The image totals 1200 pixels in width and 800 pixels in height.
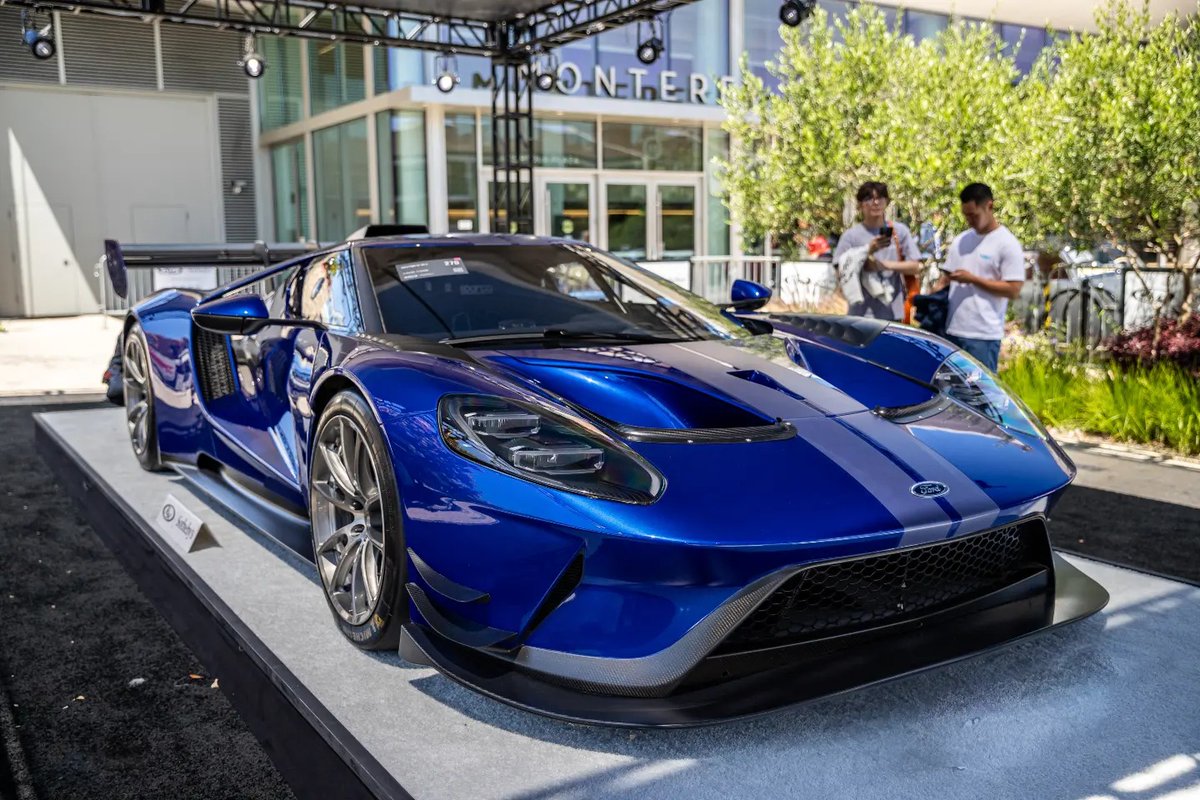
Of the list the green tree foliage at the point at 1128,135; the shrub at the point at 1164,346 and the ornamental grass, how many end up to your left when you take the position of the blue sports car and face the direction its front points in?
3

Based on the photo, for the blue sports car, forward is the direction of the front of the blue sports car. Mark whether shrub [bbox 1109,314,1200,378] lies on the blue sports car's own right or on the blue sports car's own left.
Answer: on the blue sports car's own left

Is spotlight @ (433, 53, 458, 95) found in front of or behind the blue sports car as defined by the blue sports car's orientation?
behind

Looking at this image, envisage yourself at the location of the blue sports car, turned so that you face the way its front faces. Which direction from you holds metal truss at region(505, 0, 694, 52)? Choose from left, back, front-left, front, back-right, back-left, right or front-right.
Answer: back-left

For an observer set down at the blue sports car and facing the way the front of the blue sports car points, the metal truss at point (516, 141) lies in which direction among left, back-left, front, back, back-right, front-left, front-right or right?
back-left

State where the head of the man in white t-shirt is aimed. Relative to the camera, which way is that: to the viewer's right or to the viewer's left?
to the viewer's left

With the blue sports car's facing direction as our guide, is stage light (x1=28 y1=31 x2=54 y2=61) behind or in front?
behind

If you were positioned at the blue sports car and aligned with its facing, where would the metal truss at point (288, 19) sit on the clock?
The metal truss is roughly at 7 o'clock from the blue sports car.

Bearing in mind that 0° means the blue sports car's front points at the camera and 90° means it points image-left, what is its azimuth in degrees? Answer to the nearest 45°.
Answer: approximately 315°

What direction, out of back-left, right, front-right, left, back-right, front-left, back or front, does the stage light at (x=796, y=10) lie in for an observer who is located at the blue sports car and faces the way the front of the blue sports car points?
back-left

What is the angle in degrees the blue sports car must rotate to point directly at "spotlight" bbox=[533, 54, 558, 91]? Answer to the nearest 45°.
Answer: approximately 135° to its left
